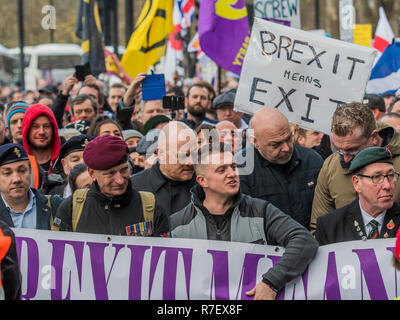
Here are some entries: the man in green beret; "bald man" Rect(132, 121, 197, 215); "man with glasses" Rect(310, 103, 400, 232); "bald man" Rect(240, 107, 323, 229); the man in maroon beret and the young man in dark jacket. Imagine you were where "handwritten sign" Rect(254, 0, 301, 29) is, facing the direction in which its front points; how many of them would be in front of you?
6

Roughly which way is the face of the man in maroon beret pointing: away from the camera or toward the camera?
toward the camera

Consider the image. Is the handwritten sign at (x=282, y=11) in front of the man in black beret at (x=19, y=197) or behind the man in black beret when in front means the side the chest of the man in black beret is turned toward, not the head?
behind

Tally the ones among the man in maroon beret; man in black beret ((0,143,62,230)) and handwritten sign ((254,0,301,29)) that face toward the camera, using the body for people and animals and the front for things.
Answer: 3

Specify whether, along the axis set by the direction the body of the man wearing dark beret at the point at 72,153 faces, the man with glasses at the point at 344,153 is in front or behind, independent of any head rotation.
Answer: in front

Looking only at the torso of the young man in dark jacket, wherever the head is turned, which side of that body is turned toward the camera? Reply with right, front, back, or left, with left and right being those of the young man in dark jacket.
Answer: front

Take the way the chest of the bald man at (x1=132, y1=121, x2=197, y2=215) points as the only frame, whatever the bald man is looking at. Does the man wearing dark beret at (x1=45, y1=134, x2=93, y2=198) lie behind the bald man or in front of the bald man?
behind

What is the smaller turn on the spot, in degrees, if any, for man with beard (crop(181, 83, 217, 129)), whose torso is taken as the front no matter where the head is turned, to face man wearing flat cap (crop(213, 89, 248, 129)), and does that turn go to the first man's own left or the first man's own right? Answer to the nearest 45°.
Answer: approximately 45° to the first man's own left

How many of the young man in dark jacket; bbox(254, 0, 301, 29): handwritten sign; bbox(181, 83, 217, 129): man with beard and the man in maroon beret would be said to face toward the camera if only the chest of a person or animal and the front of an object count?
4

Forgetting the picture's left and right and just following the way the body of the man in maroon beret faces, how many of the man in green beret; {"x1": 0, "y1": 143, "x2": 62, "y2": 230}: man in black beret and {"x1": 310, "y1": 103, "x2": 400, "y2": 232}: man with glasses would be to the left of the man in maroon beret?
2

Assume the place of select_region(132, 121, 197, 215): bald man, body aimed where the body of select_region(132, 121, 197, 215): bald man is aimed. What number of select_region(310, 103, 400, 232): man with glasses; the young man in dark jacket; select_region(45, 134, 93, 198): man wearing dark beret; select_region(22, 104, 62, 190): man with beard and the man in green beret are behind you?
2

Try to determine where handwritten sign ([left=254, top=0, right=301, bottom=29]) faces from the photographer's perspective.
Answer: facing the viewer
